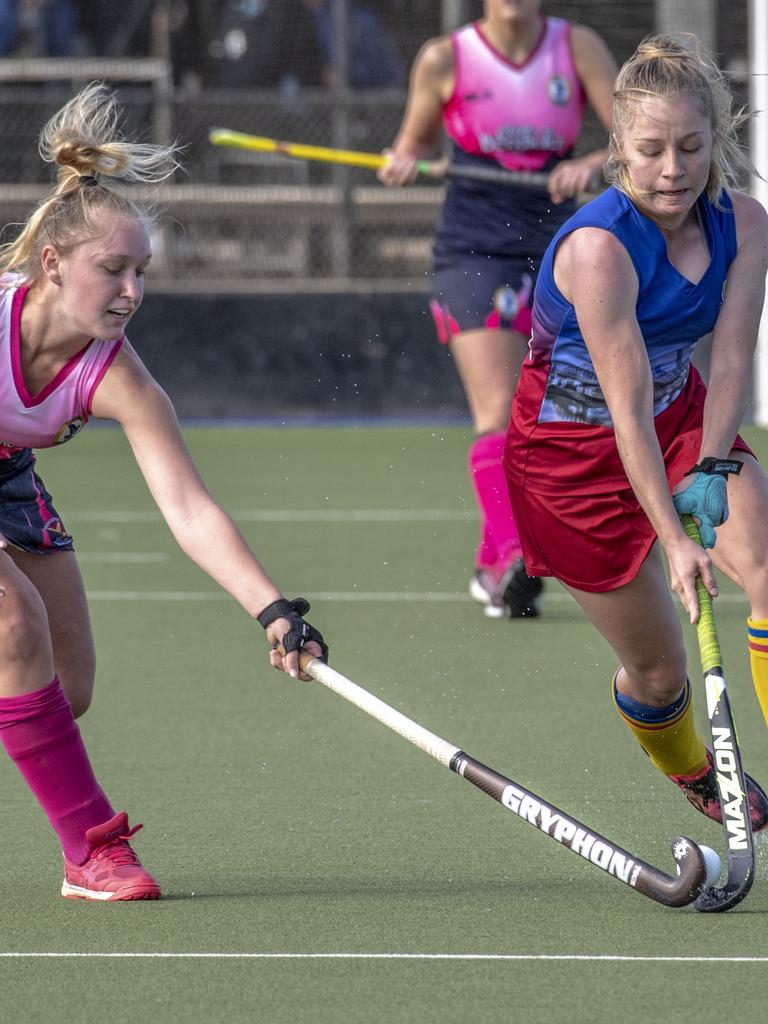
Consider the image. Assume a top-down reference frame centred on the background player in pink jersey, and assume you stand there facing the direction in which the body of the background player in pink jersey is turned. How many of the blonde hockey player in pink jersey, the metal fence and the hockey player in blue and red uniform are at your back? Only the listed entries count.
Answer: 1

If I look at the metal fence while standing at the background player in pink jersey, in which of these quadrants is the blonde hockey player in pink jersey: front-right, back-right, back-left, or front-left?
back-left

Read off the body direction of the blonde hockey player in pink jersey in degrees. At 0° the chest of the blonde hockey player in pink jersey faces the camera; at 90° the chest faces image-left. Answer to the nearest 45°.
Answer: approximately 315°

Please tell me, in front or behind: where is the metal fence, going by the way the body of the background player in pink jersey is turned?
behind

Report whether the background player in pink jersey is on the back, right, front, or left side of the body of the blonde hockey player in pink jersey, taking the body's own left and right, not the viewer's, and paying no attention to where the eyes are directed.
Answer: left

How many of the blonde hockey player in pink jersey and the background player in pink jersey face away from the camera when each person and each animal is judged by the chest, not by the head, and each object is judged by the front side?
0

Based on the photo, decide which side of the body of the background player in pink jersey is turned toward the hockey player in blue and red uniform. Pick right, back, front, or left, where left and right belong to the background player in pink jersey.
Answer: front

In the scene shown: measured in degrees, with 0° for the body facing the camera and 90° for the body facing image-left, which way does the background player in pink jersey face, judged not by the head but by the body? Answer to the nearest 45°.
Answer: approximately 0°

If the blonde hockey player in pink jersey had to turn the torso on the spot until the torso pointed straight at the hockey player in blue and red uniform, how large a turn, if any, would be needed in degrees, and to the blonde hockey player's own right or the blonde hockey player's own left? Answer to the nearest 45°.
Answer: approximately 45° to the blonde hockey player's own left

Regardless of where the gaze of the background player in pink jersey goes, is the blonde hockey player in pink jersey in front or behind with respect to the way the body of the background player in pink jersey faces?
in front
